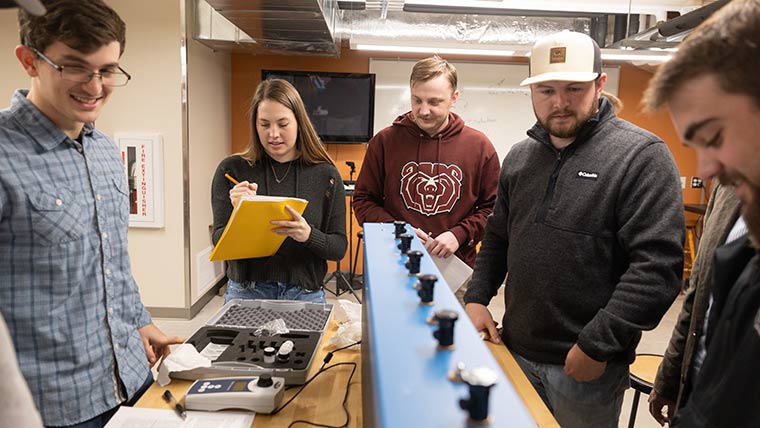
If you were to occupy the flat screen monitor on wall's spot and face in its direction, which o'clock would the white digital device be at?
The white digital device is roughly at 12 o'clock from the flat screen monitor on wall.

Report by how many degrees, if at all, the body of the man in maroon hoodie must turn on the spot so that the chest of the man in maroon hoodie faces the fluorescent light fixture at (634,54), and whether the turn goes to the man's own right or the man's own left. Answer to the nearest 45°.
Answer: approximately 135° to the man's own left

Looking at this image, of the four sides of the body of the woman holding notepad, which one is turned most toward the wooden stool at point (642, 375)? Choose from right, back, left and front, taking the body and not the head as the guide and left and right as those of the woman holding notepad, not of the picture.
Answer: left

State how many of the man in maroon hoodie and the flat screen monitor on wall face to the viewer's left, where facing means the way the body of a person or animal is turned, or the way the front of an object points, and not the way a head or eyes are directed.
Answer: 0

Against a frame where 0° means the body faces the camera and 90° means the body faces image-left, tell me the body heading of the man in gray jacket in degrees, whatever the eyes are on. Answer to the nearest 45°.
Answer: approximately 45°

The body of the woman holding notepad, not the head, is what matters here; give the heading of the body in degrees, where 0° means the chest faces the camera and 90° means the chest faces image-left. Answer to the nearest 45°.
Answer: approximately 0°

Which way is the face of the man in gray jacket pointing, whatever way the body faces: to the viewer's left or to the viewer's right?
to the viewer's left

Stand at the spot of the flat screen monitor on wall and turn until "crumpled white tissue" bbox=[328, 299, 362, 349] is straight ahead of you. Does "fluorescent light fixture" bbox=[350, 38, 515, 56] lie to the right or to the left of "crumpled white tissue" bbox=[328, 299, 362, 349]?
left

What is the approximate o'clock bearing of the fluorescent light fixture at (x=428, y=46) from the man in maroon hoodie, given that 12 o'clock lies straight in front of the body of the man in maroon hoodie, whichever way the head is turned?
The fluorescent light fixture is roughly at 6 o'clock from the man in maroon hoodie.
